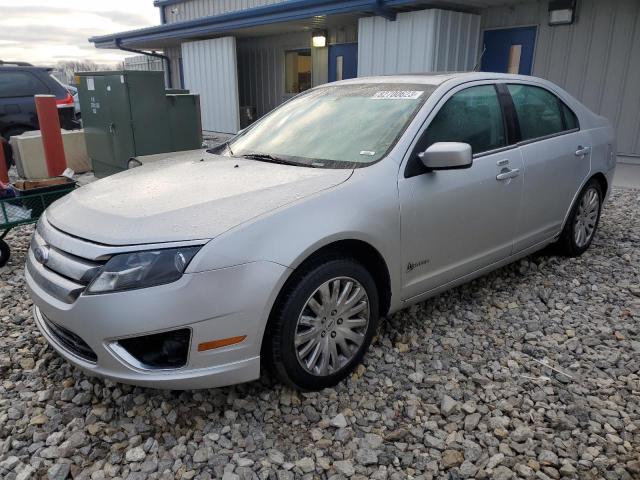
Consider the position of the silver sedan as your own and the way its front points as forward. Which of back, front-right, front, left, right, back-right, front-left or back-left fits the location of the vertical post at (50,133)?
right

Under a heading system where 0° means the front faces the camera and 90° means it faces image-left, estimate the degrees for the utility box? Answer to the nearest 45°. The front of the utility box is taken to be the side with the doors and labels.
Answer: approximately 45°

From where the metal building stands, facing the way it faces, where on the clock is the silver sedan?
The silver sedan is roughly at 11 o'clock from the metal building.

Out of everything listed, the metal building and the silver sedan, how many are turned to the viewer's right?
0

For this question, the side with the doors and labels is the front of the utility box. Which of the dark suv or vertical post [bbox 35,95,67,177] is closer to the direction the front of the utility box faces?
the vertical post

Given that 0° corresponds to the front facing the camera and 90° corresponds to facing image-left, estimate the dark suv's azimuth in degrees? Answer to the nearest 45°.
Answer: approximately 90°

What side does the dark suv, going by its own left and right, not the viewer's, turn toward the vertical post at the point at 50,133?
left

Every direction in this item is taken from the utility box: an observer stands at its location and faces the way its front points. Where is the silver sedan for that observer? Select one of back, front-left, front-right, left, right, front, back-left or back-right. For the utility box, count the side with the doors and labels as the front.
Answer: front-left
